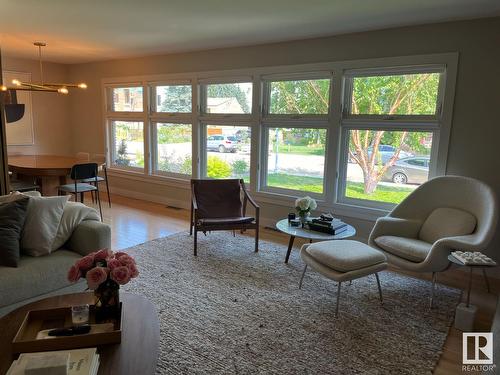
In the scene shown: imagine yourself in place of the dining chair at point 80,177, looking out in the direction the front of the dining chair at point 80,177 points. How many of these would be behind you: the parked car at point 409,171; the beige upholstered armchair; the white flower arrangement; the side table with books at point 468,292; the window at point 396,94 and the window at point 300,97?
6

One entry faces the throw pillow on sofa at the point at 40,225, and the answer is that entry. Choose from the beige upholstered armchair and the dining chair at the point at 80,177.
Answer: the beige upholstered armchair

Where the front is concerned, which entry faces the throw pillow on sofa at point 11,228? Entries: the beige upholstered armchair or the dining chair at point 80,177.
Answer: the beige upholstered armchair

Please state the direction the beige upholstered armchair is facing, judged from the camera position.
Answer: facing the viewer and to the left of the viewer

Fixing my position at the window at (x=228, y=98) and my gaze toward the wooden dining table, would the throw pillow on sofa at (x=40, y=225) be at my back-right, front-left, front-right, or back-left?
front-left

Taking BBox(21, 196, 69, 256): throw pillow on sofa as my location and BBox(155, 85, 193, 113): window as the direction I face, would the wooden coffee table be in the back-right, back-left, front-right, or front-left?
back-right

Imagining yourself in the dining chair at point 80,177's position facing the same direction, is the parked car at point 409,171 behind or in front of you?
behind

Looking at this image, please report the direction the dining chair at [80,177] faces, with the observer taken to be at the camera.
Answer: facing away from the viewer and to the left of the viewer

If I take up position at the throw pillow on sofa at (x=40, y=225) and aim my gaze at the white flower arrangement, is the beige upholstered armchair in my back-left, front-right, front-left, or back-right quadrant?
front-right

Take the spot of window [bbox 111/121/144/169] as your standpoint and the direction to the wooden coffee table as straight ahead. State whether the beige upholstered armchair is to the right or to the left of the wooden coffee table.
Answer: left

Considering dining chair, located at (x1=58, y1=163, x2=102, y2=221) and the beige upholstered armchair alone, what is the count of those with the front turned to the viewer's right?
0

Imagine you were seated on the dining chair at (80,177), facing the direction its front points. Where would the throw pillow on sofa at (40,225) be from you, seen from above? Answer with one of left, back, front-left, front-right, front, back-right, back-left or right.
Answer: back-left
